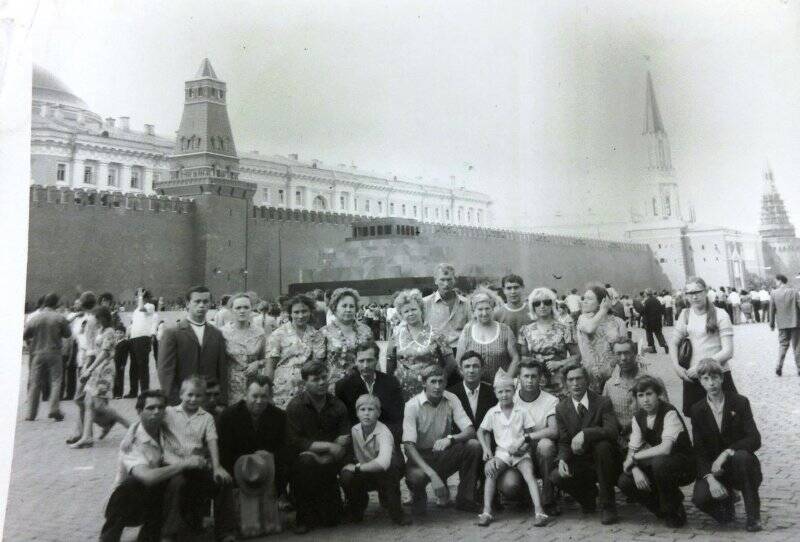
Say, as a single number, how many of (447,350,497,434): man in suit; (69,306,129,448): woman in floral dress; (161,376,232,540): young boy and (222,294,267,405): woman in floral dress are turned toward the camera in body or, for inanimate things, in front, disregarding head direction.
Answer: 3

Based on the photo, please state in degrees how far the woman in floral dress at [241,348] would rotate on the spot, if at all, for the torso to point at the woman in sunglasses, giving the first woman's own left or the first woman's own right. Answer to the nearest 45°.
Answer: approximately 90° to the first woman's own left

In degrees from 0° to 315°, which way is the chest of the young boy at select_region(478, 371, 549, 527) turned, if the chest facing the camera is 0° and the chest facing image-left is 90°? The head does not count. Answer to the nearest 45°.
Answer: approximately 0°

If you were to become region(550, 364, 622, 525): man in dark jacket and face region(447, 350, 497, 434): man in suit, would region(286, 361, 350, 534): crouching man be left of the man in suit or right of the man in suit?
left

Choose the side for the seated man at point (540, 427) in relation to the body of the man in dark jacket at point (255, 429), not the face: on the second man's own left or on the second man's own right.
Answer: on the second man's own left

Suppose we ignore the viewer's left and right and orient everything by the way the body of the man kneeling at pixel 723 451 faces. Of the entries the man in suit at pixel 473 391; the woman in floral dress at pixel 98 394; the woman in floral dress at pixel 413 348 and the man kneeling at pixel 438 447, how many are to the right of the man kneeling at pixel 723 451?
4

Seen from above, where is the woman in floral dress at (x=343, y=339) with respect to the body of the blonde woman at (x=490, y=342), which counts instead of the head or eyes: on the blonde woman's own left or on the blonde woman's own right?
on the blonde woman's own right

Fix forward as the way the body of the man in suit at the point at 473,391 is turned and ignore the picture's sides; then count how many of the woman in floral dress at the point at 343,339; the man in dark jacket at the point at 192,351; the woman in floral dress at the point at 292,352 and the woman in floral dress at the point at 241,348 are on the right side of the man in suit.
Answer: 4

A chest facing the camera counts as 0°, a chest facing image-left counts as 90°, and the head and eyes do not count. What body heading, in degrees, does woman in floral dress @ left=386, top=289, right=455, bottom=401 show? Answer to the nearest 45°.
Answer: approximately 0°
